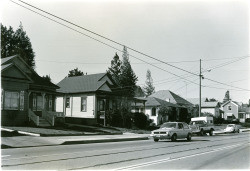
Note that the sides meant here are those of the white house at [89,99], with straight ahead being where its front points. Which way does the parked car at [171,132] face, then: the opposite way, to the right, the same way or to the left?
to the right

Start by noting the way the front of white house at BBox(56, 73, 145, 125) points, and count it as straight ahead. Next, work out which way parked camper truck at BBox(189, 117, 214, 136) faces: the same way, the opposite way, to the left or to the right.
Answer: to the right

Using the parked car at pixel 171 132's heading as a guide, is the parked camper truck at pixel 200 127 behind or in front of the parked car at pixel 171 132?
behind

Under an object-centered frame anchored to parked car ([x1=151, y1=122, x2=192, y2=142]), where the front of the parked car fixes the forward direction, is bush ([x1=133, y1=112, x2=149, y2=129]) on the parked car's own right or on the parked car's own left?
on the parked car's own right

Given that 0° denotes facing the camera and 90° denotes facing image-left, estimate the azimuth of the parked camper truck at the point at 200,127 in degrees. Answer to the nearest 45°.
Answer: approximately 45°

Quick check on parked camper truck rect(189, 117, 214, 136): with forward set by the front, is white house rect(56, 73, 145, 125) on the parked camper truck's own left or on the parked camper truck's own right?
on the parked camper truck's own right
